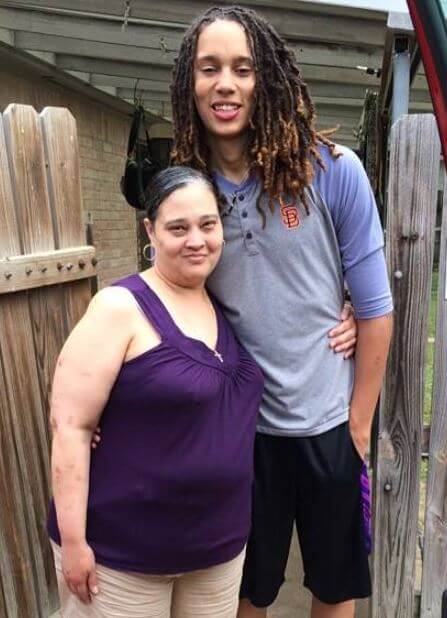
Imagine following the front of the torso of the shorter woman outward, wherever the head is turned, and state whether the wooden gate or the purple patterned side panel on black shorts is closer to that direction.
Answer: the purple patterned side panel on black shorts

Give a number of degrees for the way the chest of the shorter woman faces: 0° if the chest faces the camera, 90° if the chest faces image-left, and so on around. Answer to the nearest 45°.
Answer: approximately 315°

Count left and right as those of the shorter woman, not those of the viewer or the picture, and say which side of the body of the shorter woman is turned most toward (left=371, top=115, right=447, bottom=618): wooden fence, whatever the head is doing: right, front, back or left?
left

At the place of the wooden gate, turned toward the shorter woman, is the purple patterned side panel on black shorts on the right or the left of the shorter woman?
left

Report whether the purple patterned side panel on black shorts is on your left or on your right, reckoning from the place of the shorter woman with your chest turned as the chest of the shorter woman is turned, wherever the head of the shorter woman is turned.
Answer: on your left

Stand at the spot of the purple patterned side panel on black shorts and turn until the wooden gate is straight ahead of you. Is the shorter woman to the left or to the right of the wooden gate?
left
